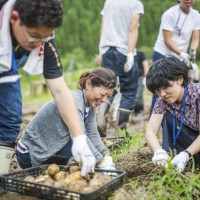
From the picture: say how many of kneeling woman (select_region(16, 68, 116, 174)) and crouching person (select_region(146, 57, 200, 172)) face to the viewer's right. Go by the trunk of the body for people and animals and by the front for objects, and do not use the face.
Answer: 1

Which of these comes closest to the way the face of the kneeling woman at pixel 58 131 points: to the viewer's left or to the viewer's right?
to the viewer's right

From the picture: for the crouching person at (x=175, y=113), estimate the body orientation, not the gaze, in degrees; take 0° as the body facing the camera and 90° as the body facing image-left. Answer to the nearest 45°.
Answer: approximately 45°

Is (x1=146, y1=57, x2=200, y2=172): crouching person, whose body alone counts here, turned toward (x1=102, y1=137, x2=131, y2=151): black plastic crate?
no

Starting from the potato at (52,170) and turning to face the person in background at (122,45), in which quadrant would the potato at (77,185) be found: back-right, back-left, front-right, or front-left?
back-right

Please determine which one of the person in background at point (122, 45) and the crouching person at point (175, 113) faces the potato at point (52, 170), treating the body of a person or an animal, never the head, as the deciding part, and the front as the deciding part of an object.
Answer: the crouching person

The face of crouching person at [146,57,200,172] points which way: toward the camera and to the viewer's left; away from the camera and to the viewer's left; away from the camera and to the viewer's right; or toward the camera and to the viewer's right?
toward the camera and to the viewer's left

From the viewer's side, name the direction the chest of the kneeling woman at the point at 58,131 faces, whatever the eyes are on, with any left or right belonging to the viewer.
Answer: facing to the right of the viewer

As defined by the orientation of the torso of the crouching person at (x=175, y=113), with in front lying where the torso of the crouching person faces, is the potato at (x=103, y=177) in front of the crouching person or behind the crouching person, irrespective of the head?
in front
